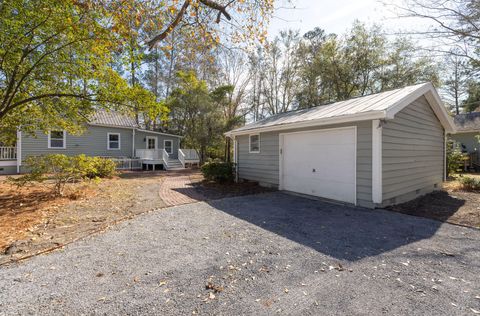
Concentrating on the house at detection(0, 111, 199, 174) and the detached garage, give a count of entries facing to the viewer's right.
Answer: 0

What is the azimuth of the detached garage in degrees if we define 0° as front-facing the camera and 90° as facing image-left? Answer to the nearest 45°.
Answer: approximately 45°

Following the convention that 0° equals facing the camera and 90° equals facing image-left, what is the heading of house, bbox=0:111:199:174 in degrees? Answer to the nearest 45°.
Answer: approximately 0°

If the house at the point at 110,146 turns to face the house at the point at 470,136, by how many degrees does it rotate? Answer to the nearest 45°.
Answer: approximately 45° to its left

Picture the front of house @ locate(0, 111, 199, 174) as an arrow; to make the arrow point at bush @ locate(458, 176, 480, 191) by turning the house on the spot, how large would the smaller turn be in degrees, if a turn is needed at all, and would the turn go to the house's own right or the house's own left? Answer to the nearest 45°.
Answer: approximately 45° to the house's own left

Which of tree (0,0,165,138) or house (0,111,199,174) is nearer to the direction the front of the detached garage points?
the tree

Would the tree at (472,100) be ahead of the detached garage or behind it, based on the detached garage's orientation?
behind

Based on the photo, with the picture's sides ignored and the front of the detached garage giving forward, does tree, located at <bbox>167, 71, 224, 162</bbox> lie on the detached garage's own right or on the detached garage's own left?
on the detached garage's own right

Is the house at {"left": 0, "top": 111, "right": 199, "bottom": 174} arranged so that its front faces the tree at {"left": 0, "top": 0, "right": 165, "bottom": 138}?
yes

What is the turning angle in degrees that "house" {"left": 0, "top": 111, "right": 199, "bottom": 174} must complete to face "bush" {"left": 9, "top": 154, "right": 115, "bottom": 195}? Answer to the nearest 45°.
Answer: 0° — it already faces it
